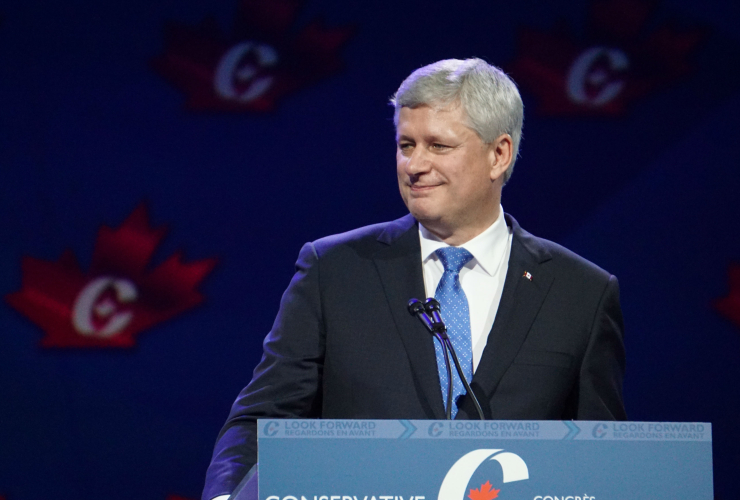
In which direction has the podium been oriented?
toward the camera

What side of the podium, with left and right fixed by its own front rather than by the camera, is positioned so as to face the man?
back

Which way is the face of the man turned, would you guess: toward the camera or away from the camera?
toward the camera
